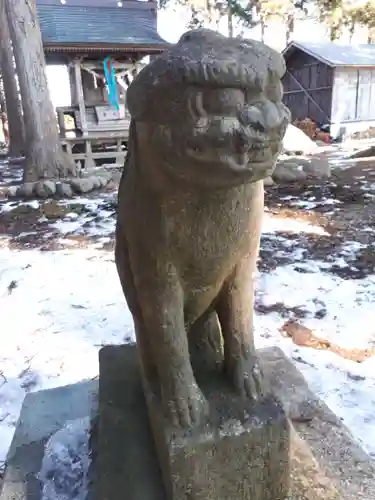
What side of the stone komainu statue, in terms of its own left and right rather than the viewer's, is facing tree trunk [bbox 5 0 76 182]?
back

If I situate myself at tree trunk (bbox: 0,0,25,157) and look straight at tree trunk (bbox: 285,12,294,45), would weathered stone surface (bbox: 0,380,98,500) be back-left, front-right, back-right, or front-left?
back-right

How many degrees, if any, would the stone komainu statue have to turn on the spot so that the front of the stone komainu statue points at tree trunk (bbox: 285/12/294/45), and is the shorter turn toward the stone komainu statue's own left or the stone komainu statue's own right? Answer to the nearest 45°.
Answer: approximately 135° to the stone komainu statue's own left

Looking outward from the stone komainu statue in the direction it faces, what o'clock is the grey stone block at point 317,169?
The grey stone block is roughly at 8 o'clock from the stone komainu statue.

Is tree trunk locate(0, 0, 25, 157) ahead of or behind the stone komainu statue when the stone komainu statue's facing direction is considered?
behind

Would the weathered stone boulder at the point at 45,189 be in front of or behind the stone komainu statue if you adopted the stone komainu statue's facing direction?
behind

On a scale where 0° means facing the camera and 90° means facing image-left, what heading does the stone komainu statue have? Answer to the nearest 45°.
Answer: approximately 315°

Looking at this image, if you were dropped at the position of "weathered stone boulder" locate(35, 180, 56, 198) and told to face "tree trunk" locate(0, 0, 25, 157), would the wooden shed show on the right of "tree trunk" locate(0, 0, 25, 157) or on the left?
right

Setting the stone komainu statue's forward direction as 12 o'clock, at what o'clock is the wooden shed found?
The wooden shed is roughly at 8 o'clock from the stone komainu statue.

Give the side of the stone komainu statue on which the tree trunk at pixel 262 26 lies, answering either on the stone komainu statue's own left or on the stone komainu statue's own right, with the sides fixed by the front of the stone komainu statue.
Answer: on the stone komainu statue's own left
